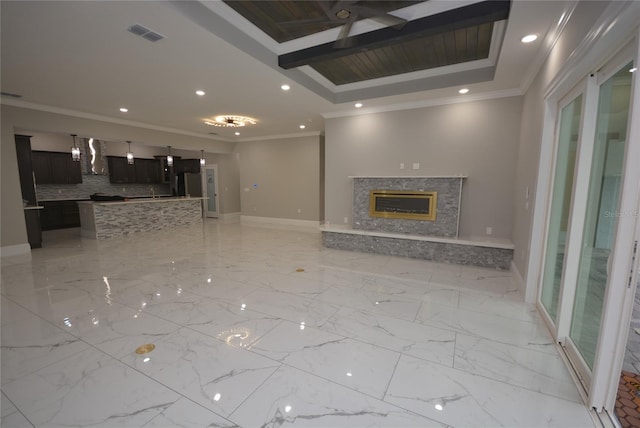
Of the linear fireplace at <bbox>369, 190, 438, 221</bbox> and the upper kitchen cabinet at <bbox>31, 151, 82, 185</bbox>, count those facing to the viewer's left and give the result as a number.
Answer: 0

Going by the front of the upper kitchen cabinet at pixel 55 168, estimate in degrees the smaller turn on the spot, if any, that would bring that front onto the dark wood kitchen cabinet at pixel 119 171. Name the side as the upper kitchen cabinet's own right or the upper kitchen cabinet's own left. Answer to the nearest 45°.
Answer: approximately 45° to the upper kitchen cabinet's own left

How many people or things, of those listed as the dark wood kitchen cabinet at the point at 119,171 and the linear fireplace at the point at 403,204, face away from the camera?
0

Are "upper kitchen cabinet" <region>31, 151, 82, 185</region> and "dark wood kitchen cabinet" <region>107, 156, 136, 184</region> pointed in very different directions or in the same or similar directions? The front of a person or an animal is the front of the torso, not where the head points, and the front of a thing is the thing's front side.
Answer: same or similar directions

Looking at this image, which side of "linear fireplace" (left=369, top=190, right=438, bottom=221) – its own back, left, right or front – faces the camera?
front

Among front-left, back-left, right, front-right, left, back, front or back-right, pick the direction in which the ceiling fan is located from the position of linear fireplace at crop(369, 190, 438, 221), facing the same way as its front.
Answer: front

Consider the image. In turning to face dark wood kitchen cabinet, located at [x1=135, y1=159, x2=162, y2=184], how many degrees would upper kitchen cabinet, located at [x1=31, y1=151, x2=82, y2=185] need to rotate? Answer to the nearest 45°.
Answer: approximately 45° to its left

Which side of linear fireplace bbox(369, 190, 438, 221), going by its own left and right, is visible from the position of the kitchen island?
right

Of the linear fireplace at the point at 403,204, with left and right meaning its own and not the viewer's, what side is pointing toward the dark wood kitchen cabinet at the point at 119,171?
right

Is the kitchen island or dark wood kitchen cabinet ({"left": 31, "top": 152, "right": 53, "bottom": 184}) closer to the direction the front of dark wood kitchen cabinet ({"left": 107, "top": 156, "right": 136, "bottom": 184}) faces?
the kitchen island

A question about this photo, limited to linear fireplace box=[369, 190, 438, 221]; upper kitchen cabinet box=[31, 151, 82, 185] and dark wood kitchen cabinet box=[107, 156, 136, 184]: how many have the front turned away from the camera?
0

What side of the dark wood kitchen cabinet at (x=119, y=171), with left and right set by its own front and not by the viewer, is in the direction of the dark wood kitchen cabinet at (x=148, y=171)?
left

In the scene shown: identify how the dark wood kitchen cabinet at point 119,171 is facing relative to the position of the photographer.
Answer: facing the viewer and to the right of the viewer

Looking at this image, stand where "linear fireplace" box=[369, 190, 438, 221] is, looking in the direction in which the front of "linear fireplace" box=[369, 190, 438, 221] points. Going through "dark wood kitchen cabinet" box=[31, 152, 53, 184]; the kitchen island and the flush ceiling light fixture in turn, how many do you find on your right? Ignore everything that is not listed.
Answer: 3
